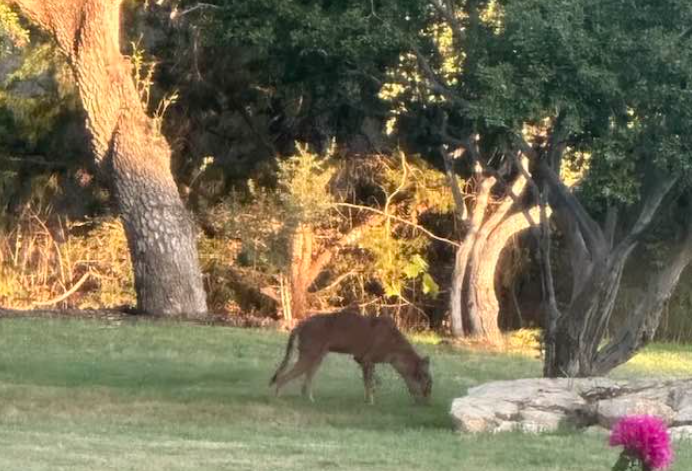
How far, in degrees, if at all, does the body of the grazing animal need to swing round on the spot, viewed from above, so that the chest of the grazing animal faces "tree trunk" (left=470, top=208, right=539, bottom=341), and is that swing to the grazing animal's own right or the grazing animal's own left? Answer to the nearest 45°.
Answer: approximately 90° to the grazing animal's own left

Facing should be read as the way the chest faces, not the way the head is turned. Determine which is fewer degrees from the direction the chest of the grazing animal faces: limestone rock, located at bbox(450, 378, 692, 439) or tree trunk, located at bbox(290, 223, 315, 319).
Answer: the limestone rock

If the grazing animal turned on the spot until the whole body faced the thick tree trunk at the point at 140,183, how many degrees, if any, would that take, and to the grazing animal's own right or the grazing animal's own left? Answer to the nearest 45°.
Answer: approximately 135° to the grazing animal's own left

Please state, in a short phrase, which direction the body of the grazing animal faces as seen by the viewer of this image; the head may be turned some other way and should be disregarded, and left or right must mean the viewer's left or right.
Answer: facing to the right of the viewer

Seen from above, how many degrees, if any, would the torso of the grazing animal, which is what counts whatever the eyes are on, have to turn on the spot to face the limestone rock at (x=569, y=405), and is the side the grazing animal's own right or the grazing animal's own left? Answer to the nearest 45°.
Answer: approximately 45° to the grazing animal's own right

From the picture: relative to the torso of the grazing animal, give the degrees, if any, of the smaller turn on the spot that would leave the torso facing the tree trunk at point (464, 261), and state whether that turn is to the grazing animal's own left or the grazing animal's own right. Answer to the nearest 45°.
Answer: approximately 90° to the grazing animal's own left

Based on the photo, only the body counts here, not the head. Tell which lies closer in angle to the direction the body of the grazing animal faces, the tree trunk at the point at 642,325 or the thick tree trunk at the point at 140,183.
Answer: the tree trunk

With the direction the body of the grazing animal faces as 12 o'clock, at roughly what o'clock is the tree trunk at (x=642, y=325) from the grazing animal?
The tree trunk is roughly at 12 o'clock from the grazing animal.
